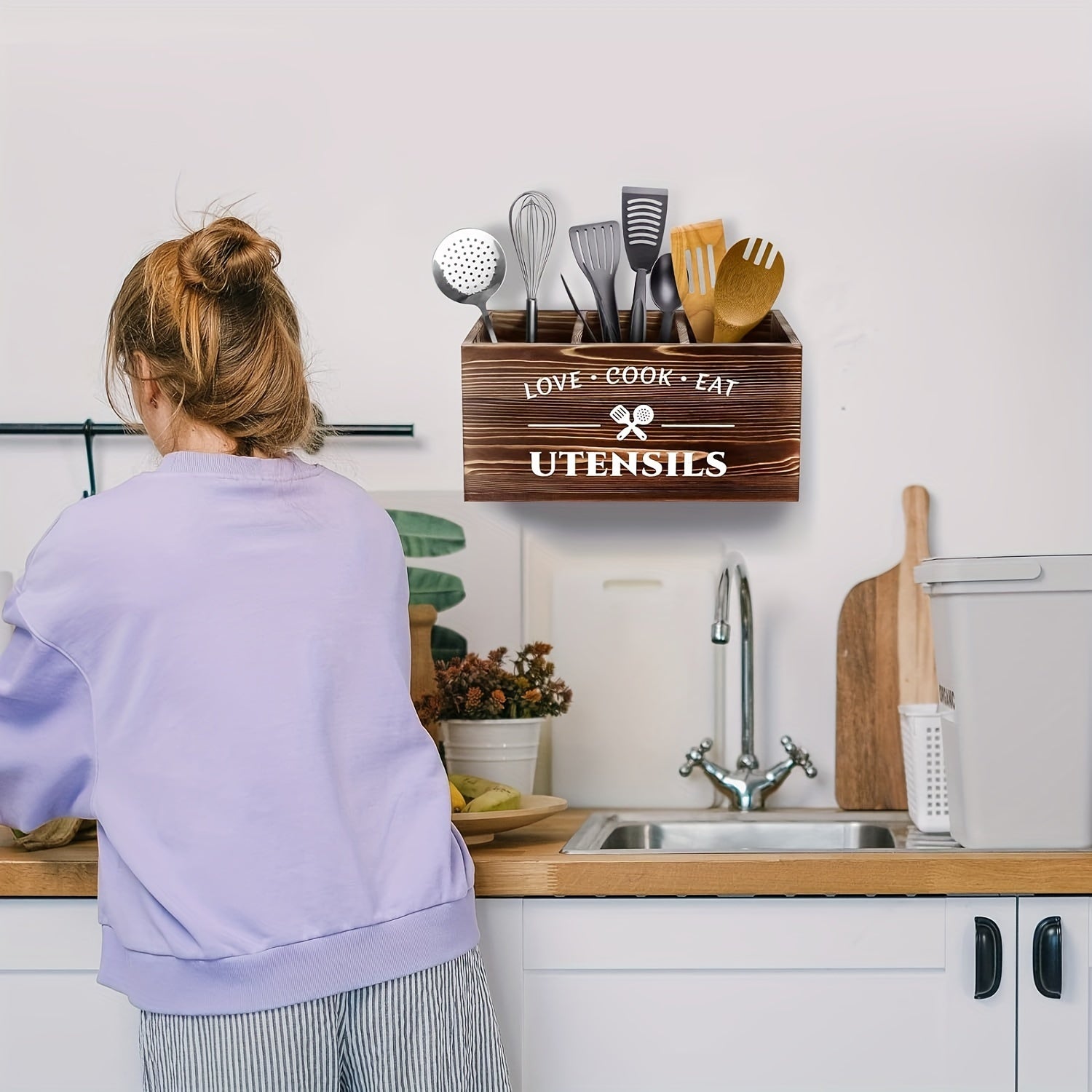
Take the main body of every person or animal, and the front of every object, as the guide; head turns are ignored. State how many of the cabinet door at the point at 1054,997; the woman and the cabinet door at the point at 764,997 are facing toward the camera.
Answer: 2

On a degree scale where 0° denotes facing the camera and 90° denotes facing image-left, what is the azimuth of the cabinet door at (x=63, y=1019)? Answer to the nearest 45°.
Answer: approximately 0°

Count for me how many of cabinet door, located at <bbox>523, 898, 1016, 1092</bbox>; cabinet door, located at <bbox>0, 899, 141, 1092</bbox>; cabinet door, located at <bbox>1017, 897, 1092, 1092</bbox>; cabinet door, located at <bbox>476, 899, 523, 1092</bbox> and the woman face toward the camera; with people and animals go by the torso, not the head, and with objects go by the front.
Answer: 4

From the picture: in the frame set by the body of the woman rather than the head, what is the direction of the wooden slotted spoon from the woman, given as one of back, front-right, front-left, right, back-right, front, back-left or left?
front-right

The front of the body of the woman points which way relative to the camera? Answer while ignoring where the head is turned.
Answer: away from the camera

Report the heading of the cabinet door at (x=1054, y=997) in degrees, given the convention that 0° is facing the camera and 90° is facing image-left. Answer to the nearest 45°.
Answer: approximately 0°

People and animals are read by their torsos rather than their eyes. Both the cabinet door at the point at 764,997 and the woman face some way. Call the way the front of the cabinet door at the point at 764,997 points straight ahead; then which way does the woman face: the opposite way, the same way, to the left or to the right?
the opposite way
